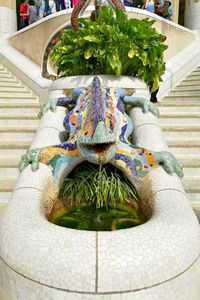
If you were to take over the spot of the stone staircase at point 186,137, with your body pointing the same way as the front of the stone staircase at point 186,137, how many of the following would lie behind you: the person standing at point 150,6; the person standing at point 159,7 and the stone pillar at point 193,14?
3

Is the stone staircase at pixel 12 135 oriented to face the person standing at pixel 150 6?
no

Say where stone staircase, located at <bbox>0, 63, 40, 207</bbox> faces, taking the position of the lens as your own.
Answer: facing the viewer

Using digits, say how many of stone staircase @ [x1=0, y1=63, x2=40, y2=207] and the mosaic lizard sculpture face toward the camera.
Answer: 2

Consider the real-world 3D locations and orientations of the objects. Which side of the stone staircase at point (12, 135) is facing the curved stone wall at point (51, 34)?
back

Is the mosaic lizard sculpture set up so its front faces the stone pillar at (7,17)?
no

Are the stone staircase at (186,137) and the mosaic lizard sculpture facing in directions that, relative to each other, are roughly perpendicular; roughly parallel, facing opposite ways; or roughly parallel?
roughly parallel

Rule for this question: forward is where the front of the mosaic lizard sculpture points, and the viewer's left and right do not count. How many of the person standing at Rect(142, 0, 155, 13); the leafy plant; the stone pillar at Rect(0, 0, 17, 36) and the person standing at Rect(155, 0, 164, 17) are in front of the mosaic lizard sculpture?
0

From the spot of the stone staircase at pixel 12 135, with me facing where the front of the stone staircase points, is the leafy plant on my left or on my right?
on my left

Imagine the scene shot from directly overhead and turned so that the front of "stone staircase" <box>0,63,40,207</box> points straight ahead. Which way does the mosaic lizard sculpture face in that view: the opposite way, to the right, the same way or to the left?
the same way

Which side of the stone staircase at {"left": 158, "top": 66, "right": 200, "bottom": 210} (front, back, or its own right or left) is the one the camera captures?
front

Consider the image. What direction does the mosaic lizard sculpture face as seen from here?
toward the camera

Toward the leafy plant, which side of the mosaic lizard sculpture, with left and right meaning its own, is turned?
back
